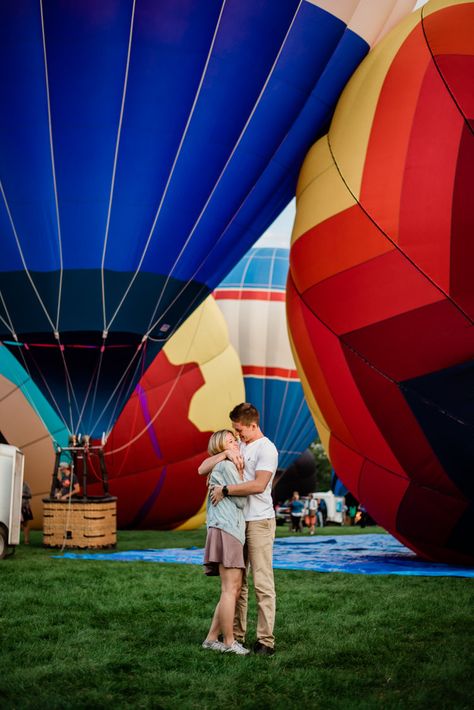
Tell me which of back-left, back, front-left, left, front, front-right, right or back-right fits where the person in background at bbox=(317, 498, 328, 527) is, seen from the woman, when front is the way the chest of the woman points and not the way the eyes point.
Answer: left

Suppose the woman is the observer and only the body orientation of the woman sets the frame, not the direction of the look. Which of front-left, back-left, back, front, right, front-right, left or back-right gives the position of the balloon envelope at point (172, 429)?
left

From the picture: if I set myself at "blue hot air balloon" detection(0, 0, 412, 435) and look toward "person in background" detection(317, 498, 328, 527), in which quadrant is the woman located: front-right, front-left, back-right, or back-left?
back-right

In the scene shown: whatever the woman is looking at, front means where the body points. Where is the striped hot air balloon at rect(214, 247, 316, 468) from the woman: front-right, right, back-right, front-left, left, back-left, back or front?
left

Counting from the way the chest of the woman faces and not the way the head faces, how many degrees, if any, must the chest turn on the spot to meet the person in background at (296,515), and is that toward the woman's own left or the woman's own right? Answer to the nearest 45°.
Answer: approximately 90° to the woman's own left

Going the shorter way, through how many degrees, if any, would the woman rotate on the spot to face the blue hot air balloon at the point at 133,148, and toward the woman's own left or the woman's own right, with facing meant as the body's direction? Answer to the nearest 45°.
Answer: approximately 90° to the woman's own left

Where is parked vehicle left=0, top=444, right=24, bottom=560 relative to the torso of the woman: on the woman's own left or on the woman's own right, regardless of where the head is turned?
on the woman's own left

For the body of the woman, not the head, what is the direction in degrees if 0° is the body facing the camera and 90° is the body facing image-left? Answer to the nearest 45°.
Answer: approximately 270°
